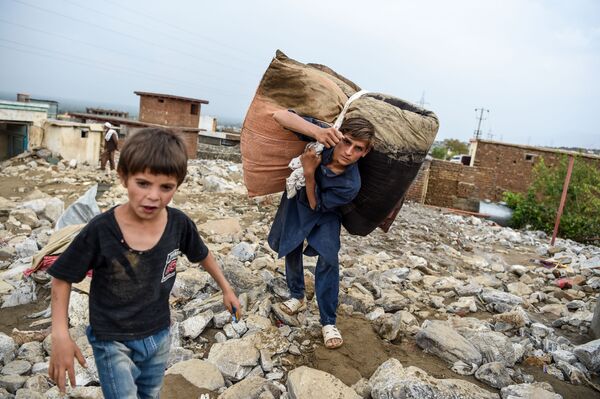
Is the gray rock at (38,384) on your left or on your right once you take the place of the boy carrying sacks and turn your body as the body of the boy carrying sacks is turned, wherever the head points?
on your right

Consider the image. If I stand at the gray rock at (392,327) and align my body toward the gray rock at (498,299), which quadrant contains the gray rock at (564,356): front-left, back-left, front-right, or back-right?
front-right

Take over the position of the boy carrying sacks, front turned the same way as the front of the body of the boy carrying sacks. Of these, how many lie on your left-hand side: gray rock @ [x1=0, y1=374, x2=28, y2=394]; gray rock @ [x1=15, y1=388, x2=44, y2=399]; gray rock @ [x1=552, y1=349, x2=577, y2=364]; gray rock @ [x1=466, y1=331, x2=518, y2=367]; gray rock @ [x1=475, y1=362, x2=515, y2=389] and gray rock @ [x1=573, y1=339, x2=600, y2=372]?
4

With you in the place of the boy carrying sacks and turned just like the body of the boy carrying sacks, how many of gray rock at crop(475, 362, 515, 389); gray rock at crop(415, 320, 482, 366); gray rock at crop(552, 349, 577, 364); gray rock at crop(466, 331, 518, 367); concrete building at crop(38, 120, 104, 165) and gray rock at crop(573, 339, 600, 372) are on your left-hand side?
5

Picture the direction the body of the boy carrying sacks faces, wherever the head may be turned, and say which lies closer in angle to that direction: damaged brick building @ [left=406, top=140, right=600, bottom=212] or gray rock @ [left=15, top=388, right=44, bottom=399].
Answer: the gray rock

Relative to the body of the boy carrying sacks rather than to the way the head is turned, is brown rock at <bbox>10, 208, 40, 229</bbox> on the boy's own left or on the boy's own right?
on the boy's own right

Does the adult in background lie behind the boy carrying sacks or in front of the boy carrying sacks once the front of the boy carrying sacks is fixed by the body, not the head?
behind

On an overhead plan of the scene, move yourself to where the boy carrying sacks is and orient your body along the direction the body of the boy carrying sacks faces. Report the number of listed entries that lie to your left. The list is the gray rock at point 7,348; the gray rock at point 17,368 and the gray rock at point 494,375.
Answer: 1

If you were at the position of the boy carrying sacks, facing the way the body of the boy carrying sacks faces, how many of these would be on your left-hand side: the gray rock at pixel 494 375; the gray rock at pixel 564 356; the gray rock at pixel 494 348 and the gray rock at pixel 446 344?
4

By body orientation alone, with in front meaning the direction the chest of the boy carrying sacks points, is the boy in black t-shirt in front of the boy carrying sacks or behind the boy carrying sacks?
in front

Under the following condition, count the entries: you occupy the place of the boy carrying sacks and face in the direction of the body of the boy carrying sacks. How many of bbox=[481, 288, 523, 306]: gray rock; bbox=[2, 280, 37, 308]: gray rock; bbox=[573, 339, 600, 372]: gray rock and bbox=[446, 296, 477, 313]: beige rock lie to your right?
1

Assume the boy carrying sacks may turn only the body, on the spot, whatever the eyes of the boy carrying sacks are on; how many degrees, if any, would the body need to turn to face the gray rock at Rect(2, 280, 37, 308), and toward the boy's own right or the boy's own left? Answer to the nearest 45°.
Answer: approximately 90° to the boy's own right

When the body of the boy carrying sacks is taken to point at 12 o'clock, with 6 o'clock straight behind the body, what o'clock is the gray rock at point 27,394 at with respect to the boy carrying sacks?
The gray rock is roughly at 2 o'clock from the boy carrying sacks.

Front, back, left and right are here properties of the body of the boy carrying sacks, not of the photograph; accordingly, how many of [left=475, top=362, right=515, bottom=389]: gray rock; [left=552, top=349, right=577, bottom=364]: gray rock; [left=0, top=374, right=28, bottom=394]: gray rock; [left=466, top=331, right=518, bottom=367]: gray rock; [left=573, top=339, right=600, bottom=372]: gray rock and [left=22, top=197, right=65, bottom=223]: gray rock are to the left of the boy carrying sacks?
4

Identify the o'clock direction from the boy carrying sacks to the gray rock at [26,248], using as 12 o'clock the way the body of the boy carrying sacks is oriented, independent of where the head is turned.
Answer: The gray rock is roughly at 4 o'clock from the boy carrying sacks.

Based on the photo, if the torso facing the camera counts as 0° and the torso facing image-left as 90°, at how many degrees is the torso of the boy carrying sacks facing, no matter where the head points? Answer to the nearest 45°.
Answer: approximately 0°
